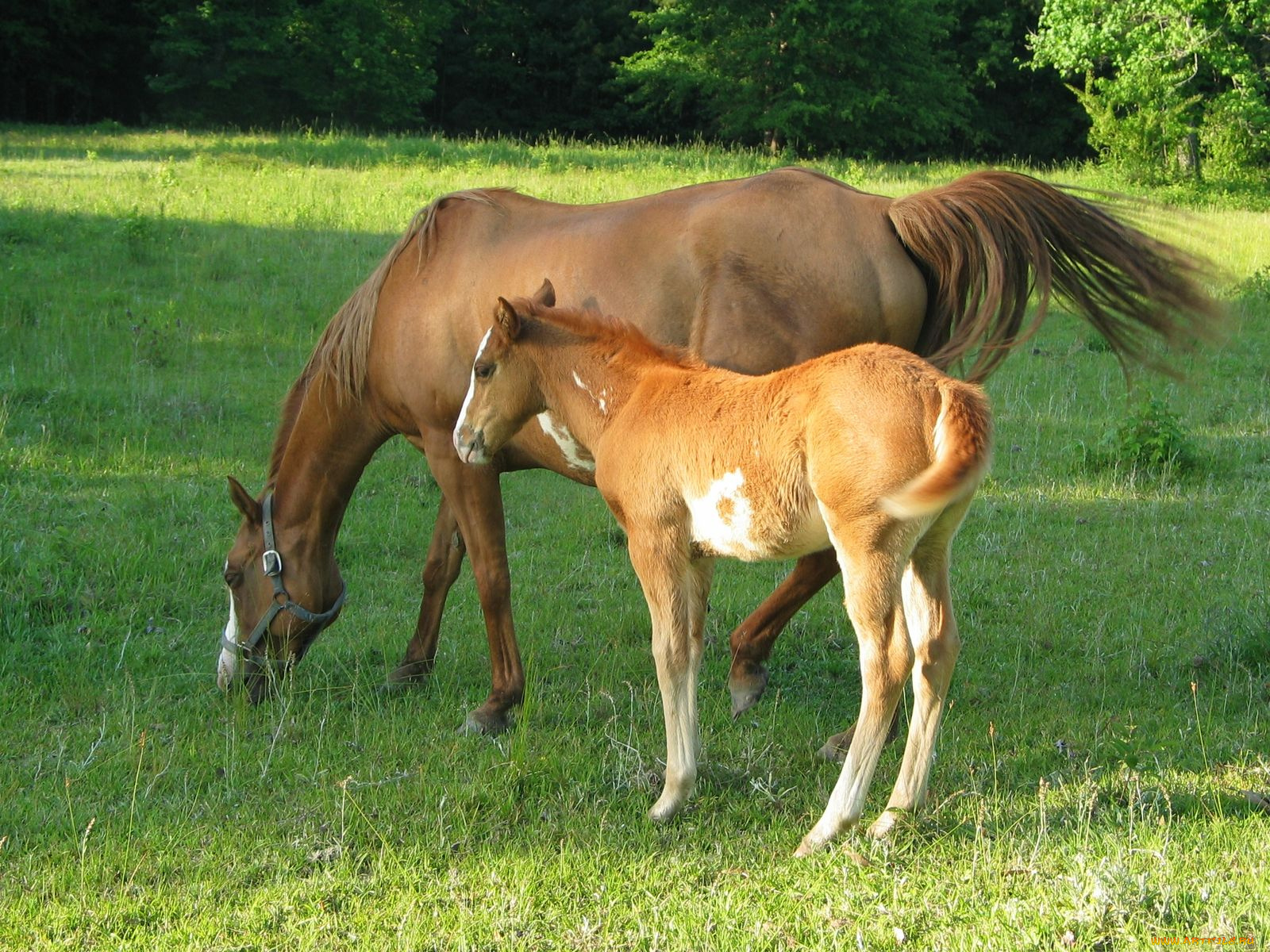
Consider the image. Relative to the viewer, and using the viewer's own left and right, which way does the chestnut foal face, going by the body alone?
facing away from the viewer and to the left of the viewer

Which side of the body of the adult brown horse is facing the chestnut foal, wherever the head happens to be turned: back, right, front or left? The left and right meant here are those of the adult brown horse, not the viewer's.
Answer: left

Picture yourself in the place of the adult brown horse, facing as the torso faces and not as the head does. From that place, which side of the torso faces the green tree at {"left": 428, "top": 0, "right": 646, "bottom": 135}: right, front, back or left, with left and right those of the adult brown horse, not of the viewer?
right

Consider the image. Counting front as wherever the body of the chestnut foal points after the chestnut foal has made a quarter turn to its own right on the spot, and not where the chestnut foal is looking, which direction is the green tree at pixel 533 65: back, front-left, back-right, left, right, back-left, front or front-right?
front-left

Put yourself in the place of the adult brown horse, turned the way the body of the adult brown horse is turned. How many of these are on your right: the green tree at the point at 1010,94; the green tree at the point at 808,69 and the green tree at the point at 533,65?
3

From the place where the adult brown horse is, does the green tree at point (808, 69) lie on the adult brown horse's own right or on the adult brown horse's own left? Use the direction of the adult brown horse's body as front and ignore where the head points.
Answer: on the adult brown horse's own right

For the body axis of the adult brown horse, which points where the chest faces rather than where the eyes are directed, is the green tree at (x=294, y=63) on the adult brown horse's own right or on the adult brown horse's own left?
on the adult brown horse's own right

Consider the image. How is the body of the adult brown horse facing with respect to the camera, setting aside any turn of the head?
to the viewer's left

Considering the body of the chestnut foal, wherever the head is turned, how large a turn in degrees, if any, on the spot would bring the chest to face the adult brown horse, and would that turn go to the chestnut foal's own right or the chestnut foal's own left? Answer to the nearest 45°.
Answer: approximately 45° to the chestnut foal's own right

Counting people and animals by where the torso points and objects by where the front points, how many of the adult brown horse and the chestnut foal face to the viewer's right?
0

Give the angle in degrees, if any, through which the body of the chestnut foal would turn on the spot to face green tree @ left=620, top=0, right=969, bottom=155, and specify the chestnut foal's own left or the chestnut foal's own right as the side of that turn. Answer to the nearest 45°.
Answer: approximately 45° to the chestnut foal's own right
